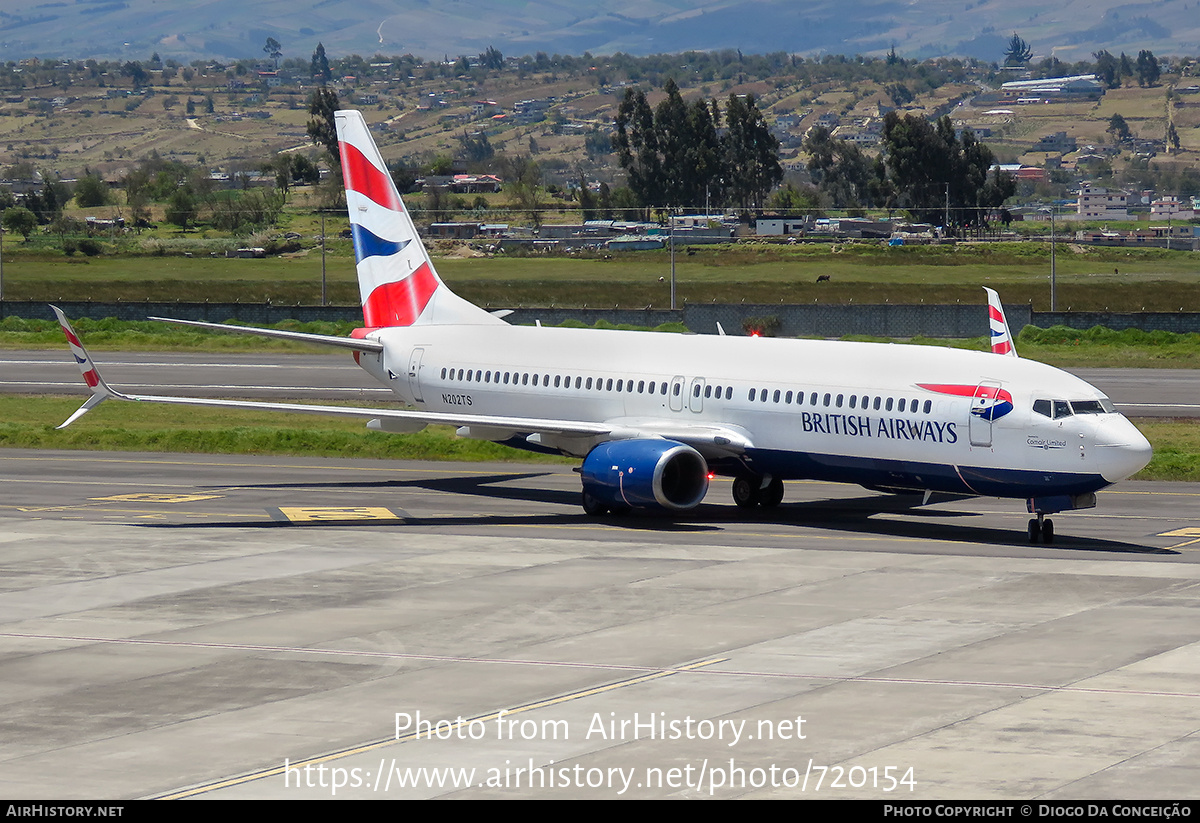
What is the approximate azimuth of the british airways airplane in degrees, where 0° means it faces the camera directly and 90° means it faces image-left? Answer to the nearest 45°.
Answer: approximately 315°
